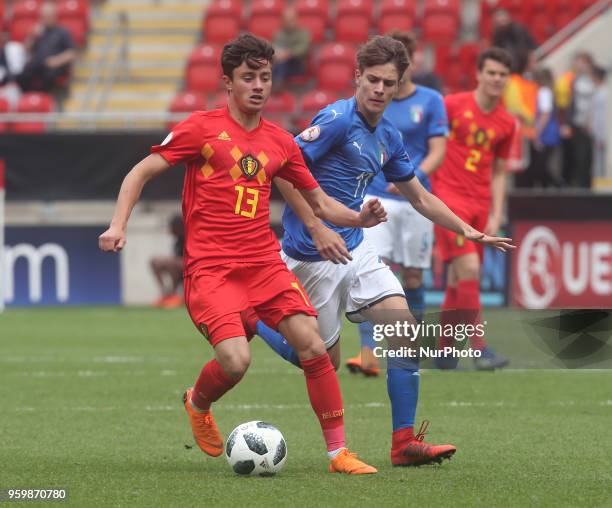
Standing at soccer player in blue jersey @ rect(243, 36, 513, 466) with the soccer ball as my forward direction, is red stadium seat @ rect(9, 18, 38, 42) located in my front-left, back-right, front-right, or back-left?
back-right

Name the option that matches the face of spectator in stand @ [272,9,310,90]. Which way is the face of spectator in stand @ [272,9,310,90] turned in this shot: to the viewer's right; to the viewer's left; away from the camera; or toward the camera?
toward the camera

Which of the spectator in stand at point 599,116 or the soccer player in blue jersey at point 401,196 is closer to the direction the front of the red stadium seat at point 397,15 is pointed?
the soccer player in blue jersey

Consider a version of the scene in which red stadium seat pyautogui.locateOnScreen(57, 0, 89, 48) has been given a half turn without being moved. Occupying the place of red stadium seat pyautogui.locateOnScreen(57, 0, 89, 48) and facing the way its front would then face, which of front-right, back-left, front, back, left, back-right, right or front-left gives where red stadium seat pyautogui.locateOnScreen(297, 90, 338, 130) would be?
back-right

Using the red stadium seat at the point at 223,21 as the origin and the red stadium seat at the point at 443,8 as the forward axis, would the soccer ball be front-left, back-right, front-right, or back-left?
front-right

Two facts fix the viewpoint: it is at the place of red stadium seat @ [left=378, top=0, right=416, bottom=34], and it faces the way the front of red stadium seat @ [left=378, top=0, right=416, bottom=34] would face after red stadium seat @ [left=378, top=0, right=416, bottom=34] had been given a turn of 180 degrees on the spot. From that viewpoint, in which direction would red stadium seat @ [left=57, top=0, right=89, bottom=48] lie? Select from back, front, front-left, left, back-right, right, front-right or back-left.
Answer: left

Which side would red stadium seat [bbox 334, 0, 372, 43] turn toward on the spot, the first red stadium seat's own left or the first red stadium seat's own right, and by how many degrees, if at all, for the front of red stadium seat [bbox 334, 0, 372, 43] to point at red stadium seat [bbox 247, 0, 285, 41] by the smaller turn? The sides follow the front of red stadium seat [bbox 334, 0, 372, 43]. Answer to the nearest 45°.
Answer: approximately 90° to the first red stadium seat's own right

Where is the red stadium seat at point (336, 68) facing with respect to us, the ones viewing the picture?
facing the viewer

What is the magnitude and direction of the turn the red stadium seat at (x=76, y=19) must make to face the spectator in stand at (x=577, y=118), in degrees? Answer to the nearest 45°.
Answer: approximately 45° to its left

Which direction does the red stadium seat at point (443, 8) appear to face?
toward the camera

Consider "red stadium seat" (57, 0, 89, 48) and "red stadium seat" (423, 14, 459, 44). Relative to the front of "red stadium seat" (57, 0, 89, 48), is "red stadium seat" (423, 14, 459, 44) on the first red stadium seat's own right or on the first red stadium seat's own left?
on the first red stadium seat's own left

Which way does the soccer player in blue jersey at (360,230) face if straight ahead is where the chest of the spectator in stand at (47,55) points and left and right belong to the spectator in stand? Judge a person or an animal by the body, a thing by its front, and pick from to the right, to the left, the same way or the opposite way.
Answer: to the left

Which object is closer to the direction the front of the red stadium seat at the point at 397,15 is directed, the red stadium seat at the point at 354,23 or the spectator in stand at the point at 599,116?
the spectator in stand
